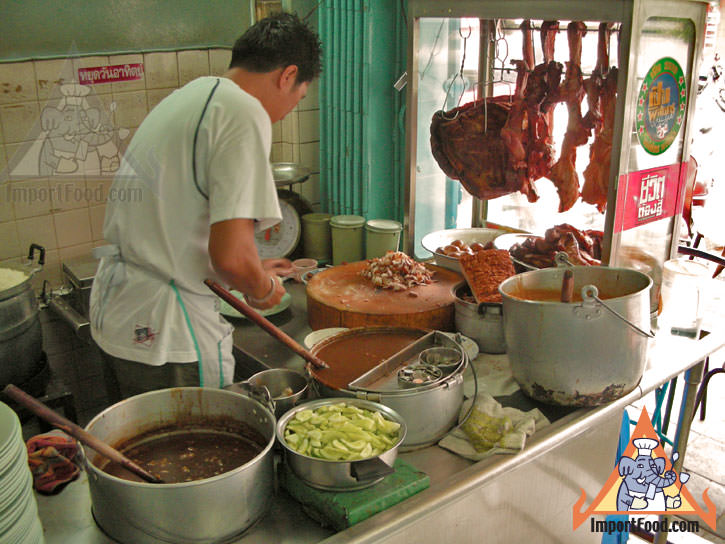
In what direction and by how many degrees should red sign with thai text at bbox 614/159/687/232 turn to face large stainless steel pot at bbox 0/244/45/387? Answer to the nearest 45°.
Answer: approximately 135° to its right

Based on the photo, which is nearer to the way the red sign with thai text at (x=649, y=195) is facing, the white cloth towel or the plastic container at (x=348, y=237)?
the white cloth towel

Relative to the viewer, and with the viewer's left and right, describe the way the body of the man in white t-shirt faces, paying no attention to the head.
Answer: facing away from the viewer and to the right of the viewer

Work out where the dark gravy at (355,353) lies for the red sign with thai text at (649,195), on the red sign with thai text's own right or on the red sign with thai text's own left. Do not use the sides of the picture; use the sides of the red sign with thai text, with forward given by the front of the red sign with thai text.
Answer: on the red sign with thai text's own right

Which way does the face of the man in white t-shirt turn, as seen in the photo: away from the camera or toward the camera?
away from the camera

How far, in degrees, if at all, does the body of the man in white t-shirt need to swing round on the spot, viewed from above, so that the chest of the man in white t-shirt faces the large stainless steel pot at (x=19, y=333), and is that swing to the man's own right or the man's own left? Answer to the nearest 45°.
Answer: approximately 90° to the man's own left

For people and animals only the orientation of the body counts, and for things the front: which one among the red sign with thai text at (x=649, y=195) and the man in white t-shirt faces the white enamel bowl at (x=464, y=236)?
the man in white t-shirt

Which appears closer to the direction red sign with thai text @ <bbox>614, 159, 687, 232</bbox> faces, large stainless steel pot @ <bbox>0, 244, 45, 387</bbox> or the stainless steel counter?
the stainless steel counter

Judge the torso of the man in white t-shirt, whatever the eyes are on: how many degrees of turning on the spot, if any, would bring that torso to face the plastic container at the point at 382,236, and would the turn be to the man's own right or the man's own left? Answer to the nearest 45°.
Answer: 0° — they already face it

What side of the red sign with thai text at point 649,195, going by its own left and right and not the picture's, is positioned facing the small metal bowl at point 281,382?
right
